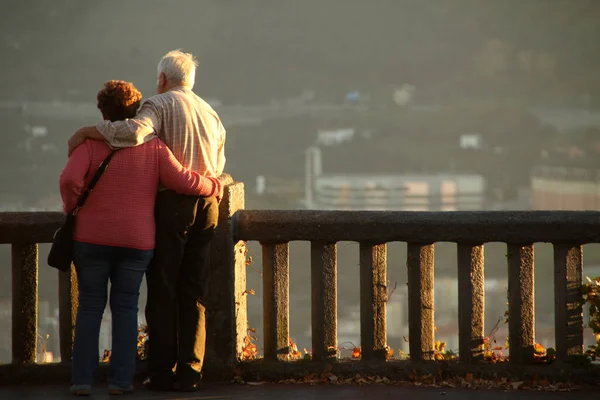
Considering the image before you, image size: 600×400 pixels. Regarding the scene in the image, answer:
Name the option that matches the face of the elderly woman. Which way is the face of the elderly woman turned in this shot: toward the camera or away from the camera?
away from the camera

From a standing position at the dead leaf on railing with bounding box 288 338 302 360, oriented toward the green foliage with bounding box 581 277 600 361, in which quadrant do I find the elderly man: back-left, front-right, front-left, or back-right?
back-right

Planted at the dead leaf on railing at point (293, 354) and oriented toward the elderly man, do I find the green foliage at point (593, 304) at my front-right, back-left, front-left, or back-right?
back-left

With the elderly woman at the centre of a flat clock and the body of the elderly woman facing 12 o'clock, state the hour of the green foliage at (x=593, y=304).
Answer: The green foliage is roughly at 3 o'clock from the elderly woman.

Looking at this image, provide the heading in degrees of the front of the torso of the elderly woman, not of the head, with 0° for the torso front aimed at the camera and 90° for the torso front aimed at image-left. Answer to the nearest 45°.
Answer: approximately 180°

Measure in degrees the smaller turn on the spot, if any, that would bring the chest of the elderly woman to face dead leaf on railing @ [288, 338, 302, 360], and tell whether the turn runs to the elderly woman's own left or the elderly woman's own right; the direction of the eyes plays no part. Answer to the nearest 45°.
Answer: approximately 45° to the elderly woman's own right
